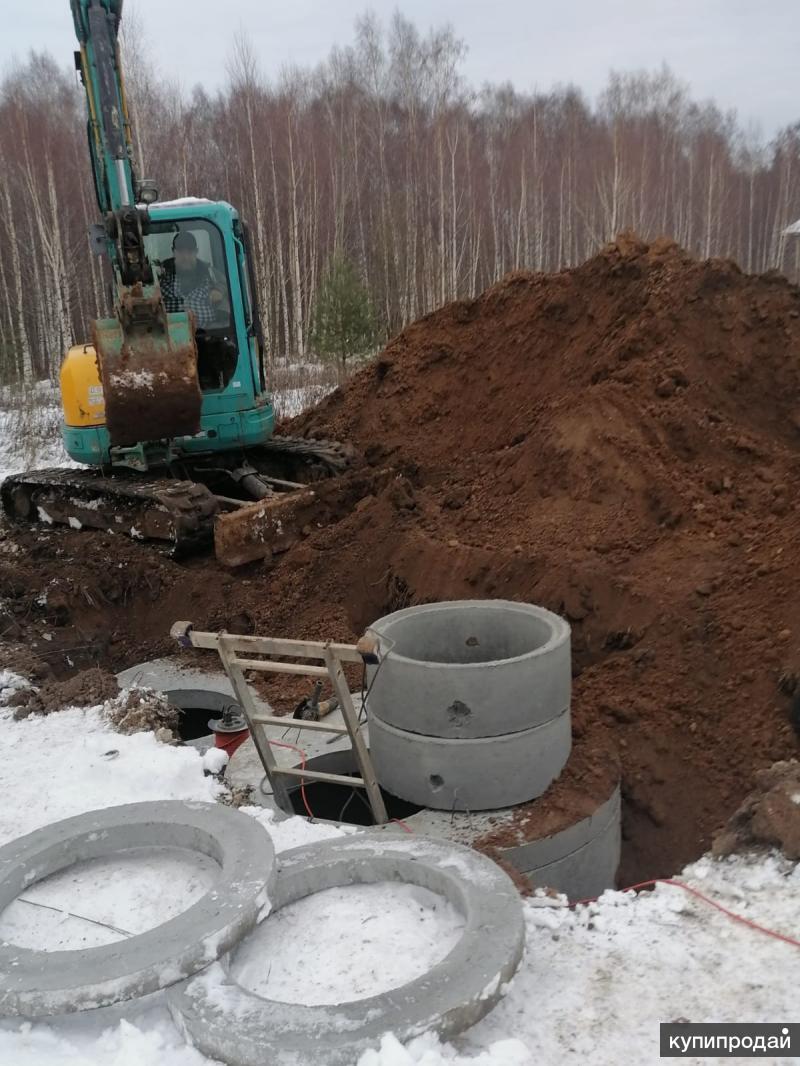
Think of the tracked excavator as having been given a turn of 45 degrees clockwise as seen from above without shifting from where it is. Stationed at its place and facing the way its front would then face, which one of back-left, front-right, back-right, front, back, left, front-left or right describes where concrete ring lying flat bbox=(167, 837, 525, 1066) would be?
front-left

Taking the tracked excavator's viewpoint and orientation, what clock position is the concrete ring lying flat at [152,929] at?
The concrete ring lying flat is roughly at 12 o'clock from the tracked excavator.

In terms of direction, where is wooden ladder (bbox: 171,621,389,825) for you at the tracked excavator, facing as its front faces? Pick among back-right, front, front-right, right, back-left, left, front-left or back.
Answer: front

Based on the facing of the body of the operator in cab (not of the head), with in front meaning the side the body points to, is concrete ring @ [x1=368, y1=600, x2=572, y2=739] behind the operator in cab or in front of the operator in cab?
in front

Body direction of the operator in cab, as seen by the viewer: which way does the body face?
toward the camera

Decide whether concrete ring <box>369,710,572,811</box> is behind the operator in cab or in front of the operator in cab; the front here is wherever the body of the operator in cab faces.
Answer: in front
